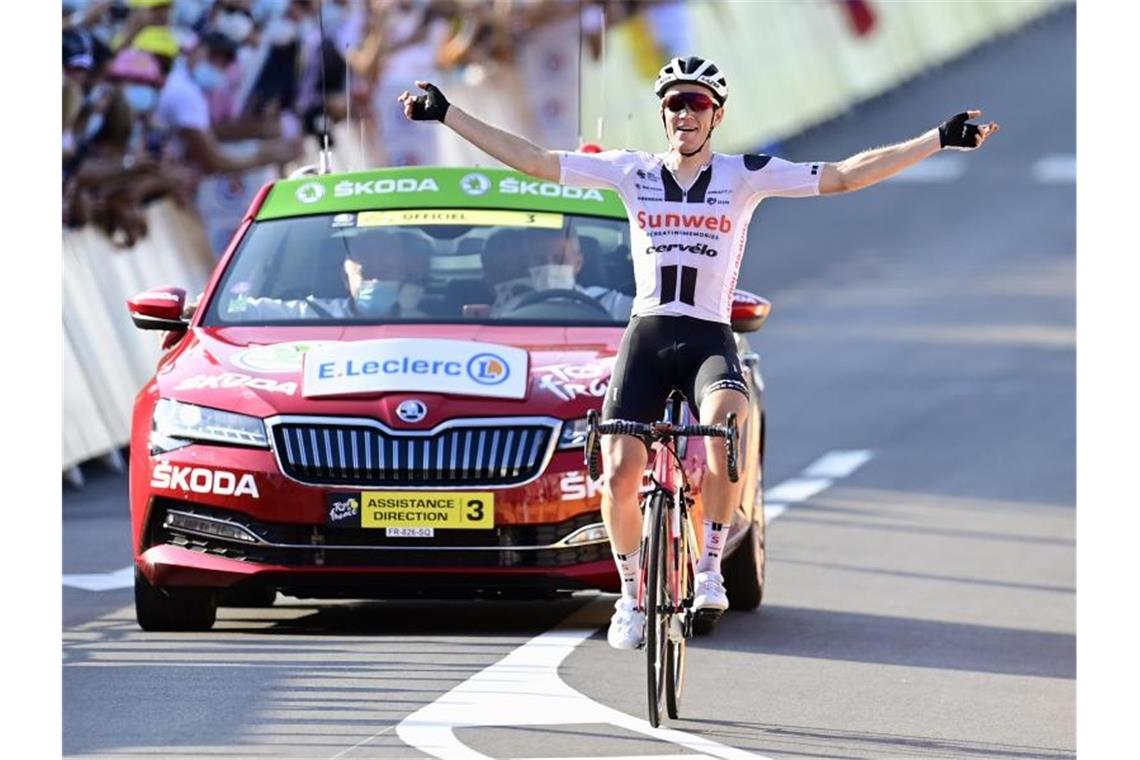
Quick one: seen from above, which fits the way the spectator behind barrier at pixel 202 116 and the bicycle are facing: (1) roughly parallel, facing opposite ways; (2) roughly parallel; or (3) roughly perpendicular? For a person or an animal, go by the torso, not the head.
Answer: roughly perpendicular

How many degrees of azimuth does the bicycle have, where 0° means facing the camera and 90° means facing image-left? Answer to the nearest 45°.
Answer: approximately 0°

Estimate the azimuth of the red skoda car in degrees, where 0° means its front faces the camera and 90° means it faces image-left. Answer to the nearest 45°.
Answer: approximately 0°

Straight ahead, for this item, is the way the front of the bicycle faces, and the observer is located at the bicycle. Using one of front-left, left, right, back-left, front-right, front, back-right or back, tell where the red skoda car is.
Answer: back-right

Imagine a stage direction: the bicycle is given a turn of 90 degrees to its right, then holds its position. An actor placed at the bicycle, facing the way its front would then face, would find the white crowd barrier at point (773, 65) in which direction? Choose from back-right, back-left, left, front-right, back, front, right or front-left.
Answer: right

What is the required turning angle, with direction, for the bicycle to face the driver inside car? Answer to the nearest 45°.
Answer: approximately 180°

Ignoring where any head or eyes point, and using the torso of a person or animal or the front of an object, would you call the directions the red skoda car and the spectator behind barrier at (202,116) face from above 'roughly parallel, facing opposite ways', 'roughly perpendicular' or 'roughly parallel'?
roughly perpendicular

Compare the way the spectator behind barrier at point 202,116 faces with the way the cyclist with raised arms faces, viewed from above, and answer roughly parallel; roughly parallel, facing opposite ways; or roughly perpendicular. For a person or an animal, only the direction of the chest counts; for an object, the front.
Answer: roughly perpendicular

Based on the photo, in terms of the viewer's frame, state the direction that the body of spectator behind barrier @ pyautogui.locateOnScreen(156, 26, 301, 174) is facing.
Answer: to the viewer's right
